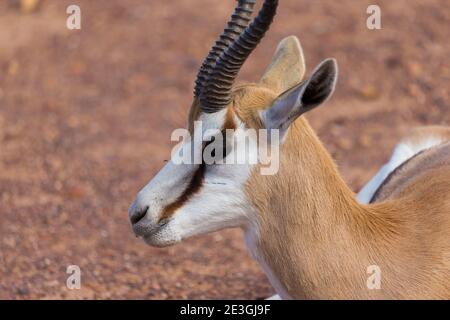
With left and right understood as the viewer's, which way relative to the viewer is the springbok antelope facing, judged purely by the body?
facing to the left of the viewer
